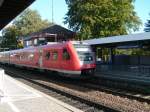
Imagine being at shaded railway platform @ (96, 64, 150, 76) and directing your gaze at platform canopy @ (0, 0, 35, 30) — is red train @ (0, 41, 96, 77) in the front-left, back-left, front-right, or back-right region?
front-right

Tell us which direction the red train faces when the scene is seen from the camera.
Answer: facing the viewer and to the right of the viewer

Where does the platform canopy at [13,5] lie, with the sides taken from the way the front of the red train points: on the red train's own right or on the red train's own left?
on the red train's own right
